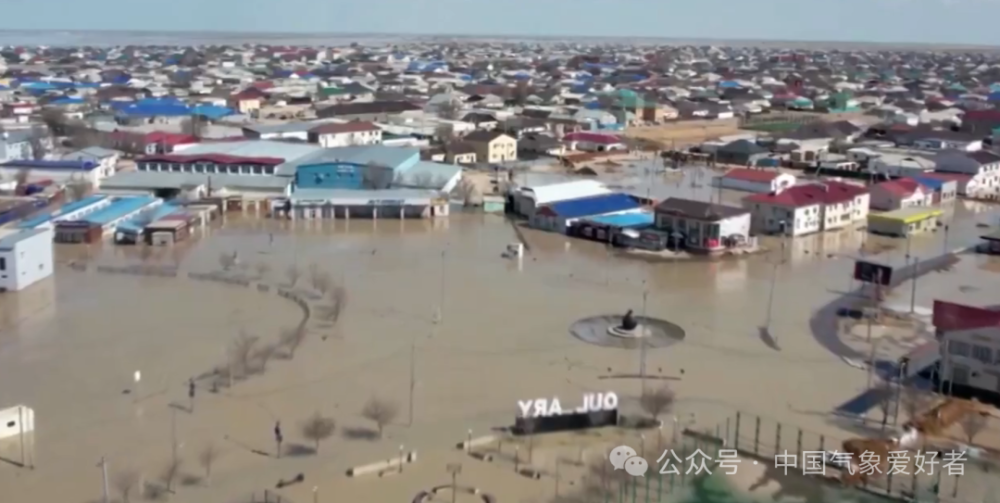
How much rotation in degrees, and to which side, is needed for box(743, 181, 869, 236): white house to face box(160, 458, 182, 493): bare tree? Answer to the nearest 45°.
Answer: approximately 45° to its right

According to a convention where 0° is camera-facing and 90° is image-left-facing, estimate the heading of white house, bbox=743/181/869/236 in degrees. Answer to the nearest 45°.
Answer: approximately 315°

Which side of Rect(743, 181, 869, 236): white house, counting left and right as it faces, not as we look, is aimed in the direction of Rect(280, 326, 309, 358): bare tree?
right

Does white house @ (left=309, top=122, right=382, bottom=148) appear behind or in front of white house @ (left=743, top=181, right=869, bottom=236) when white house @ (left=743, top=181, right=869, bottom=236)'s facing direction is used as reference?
behind

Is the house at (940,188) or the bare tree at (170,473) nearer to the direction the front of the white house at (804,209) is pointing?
the bare tree

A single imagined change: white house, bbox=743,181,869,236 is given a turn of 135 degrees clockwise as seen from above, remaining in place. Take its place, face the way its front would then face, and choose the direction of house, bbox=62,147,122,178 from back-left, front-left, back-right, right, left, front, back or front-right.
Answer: front

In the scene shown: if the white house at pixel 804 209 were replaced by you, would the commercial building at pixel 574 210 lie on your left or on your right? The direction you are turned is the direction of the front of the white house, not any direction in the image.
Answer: on your right

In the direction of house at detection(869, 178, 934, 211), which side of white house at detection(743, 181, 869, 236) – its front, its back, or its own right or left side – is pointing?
left

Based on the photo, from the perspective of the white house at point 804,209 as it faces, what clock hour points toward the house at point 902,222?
The house is roughly at 10 o'clock from the white house.

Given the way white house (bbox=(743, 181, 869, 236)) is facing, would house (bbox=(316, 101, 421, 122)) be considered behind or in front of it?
behind

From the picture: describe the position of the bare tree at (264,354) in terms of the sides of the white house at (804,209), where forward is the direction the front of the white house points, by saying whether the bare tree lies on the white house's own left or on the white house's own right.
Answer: on the white house's own right

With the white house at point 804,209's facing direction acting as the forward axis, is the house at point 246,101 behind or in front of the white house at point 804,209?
behind

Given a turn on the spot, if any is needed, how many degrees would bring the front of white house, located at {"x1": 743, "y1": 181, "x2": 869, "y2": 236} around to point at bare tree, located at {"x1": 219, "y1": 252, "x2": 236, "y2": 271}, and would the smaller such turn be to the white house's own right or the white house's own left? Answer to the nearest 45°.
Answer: approximately 90° to the white house's own right

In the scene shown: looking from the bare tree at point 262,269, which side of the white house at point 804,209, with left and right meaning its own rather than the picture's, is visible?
right

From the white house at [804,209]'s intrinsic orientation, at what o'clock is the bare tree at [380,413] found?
The bare tree is roughly at 2 o'clock from the white house.

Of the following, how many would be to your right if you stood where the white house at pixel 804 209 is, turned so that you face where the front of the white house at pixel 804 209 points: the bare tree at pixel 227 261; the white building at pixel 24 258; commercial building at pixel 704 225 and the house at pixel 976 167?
3
